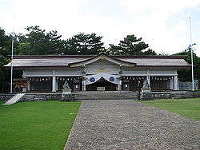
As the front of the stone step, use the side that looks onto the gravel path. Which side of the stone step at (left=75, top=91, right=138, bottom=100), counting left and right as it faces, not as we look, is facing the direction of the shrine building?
back

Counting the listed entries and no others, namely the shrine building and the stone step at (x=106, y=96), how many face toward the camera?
2

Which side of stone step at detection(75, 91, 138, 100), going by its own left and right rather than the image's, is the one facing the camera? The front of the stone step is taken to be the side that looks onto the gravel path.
front

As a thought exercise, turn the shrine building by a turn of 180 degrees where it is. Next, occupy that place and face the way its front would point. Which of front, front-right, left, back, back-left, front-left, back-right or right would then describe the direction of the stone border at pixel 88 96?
back

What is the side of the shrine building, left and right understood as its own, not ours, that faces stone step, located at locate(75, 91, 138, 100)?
front

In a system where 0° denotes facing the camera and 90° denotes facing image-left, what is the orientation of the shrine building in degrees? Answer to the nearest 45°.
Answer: approximately 0°
